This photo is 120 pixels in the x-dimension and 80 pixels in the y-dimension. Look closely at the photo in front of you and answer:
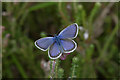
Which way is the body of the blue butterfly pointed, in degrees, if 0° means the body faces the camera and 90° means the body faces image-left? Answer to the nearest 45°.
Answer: approximately 180°
